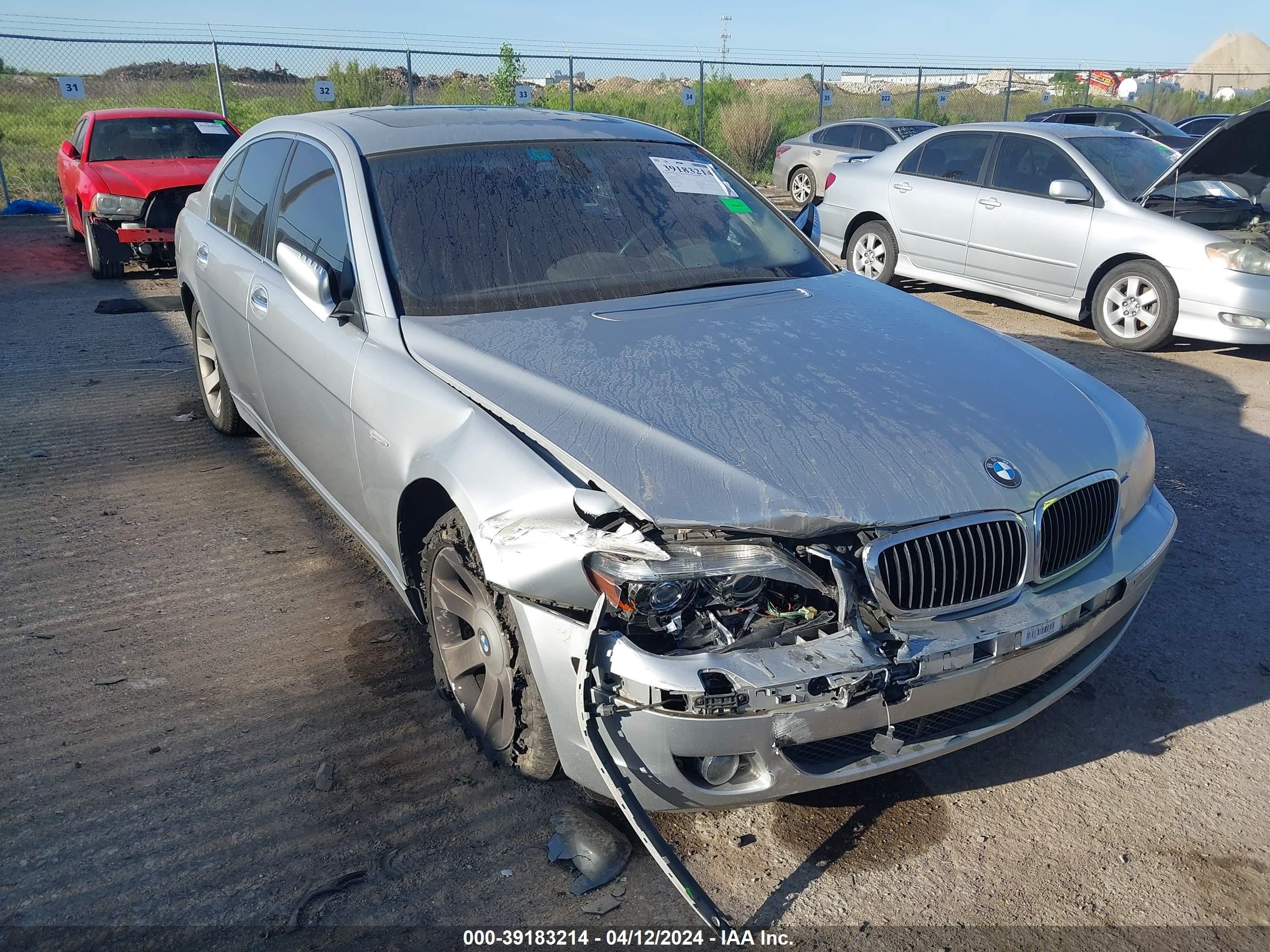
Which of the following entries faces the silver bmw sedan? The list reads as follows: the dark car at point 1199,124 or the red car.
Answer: the red car

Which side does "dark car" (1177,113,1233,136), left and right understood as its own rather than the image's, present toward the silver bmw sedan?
right

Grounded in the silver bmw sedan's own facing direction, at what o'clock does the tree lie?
The tree is roughly at 7 o'clock from the silver bmw sedan.

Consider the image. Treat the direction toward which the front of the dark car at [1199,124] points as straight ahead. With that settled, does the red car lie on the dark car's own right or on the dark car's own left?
on the dark car's own right

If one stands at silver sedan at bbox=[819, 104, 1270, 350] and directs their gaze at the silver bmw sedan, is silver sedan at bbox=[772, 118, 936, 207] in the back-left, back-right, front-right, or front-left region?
back-right

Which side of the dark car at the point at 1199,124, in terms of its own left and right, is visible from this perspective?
right

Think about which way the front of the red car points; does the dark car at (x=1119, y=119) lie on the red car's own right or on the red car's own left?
on the red car's own left

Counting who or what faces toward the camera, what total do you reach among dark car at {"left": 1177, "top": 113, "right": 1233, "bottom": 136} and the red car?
1

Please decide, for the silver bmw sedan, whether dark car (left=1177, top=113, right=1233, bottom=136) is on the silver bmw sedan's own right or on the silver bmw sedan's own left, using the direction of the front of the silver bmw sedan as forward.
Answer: on the silver bmw sedan's own left

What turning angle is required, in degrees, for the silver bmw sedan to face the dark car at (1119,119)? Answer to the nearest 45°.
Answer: approximately 90° to its left

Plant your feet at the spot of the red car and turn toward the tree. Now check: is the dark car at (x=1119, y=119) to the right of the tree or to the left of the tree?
right

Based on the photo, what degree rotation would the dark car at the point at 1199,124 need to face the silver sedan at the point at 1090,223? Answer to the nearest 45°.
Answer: approximately 90° to its right

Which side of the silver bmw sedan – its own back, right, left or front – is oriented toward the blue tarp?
back
